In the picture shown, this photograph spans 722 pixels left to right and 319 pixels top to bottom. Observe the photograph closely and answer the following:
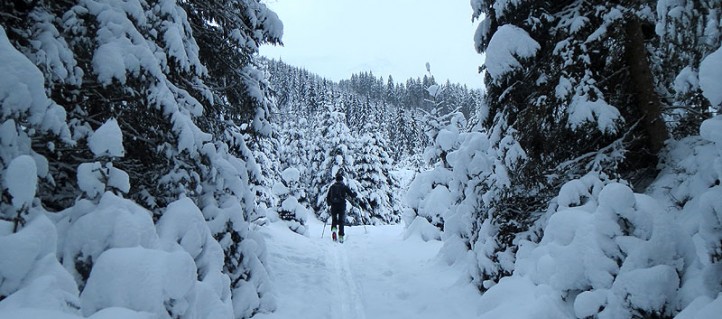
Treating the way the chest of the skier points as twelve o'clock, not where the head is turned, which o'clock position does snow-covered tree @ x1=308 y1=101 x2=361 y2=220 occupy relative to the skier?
The snow-covered tree is roughly at 12 o'clock from the skier.

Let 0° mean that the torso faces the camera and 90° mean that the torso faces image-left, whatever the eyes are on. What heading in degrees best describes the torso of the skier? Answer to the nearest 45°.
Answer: approximately 180°

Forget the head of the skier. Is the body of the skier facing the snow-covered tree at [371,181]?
yes
